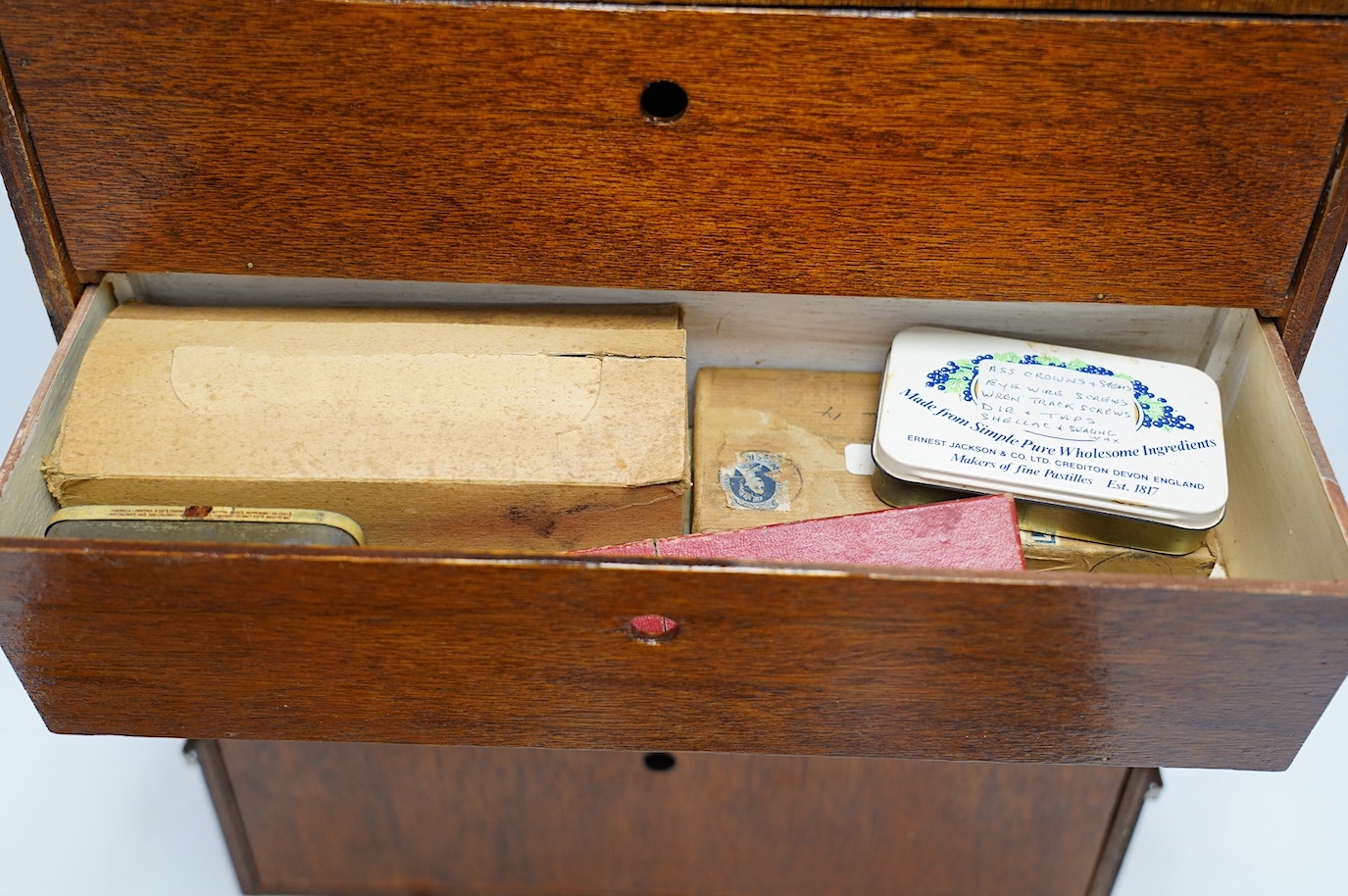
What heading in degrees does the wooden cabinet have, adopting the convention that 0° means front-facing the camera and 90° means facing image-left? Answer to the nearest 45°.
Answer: approximately 0°
